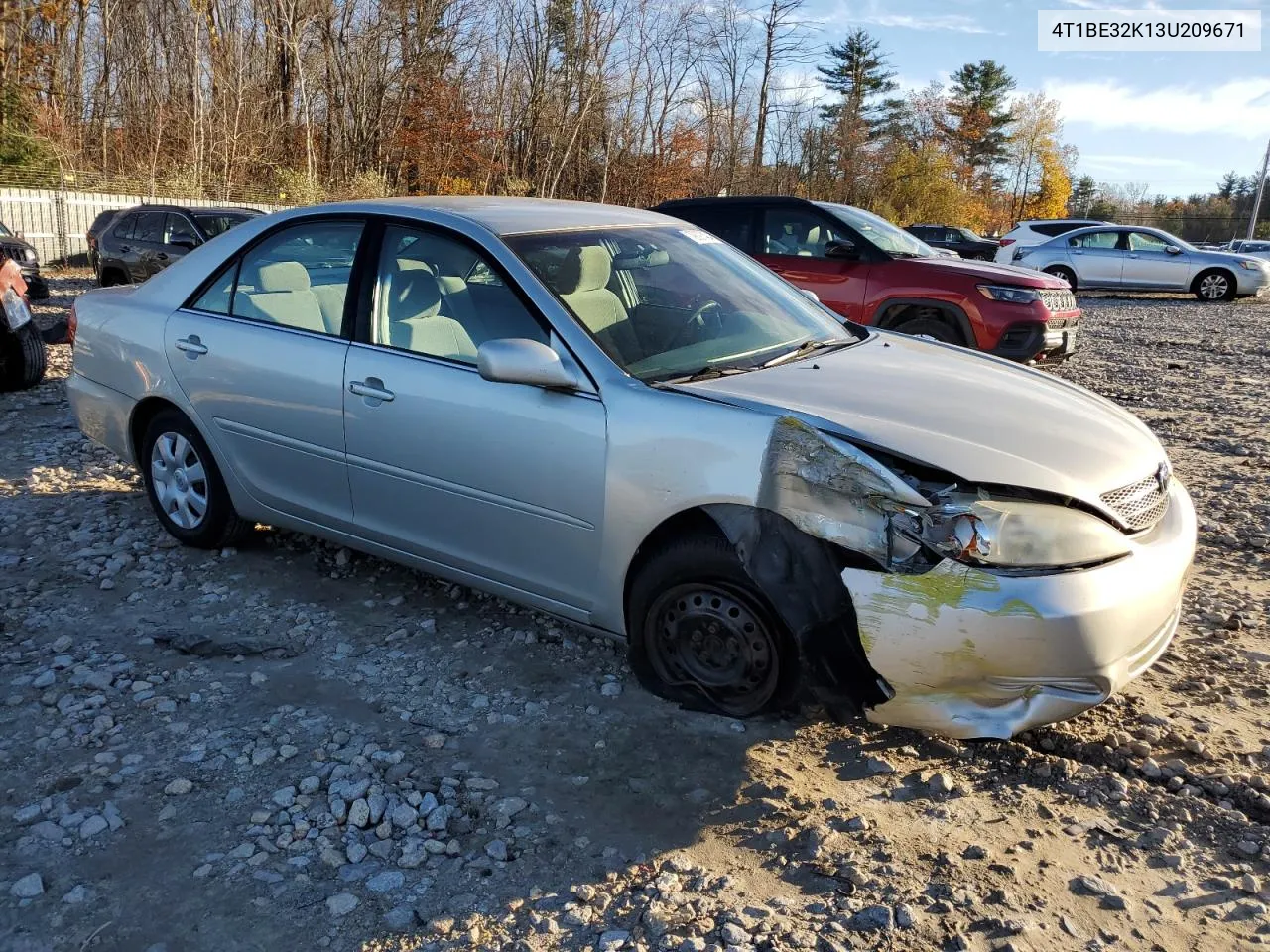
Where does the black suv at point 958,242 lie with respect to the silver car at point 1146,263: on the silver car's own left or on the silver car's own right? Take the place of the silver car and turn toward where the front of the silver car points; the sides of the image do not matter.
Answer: on the silver car's own left

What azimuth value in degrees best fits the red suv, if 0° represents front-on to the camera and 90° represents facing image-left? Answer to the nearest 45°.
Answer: approximately 315°

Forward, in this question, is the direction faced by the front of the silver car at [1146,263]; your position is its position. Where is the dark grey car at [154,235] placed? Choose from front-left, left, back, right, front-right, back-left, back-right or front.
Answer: back-right

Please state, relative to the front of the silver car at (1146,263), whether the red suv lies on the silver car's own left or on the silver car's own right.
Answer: on the silver car's own right

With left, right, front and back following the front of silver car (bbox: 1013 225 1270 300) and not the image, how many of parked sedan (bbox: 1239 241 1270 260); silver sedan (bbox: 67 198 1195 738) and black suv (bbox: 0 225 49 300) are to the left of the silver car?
1

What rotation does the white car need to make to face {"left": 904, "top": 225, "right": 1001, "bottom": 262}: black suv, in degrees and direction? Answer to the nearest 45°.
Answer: approximately 90° to its left

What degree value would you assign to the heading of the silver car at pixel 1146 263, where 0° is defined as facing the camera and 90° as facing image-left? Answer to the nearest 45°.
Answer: approximately 270°

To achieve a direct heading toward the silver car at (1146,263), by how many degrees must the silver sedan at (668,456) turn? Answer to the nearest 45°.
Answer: approximately 90° to its left

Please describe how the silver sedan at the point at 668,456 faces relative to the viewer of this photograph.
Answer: facing the viewer and to the right of the viewer

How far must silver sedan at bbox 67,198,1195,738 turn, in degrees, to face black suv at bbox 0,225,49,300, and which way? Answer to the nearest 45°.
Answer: approximately 180°
